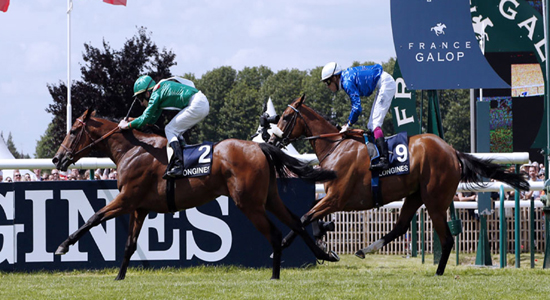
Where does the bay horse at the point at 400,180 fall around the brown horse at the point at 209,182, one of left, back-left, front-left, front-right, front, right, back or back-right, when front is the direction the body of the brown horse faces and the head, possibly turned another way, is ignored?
back

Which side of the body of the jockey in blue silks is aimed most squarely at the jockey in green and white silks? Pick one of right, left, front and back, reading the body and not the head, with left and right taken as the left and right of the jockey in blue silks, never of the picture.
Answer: front

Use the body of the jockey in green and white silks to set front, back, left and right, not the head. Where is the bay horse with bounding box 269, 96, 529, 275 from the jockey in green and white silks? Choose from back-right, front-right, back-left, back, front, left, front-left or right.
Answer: back

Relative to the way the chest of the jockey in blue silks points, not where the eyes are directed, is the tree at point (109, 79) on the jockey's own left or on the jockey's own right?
on the jockey's own right

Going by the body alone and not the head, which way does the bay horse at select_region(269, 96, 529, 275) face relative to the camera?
to the viewer's left

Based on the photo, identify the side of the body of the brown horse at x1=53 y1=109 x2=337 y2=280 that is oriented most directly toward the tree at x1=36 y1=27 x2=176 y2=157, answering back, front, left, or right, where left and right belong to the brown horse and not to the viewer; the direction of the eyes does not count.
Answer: right

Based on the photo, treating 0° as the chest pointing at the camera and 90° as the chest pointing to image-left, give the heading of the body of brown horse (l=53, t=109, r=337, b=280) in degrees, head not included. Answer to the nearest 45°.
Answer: approximately 90°

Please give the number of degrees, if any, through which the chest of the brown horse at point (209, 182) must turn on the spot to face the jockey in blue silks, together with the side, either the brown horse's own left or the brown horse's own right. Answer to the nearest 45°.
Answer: approximately 180°

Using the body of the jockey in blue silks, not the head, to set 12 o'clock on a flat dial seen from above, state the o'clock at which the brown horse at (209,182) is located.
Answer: The brown horse is roughly at 11 o'clock from the jockey in blue silks.

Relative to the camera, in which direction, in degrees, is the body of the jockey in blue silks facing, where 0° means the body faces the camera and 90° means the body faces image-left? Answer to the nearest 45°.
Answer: approximately 90°

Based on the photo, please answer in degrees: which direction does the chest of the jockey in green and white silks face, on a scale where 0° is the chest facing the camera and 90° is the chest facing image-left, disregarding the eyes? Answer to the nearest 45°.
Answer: approximately 90°

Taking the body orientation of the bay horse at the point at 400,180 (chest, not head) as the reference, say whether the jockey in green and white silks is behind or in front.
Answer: in front
